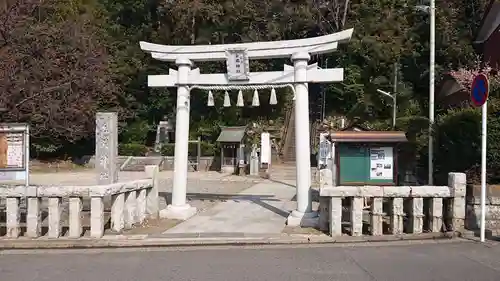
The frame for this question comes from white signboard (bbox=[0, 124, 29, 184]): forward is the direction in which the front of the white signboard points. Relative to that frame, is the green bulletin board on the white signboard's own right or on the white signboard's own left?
on the white signboard's own left

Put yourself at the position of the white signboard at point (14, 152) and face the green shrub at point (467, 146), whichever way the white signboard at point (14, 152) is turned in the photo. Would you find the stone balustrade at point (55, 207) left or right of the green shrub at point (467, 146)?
right

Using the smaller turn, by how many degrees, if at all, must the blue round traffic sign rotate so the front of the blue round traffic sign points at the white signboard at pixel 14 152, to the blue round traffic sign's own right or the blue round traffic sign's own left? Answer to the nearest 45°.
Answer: approximately 45° to the blue round traffic sign's own right

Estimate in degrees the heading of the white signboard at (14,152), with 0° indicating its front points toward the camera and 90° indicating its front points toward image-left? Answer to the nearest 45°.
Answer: approximately 0°

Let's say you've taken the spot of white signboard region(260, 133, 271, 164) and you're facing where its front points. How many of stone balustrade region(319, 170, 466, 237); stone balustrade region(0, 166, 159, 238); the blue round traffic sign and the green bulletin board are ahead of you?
4

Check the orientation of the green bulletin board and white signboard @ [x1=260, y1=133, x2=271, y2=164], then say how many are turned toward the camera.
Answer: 2

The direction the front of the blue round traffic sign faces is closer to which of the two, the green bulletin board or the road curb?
the road curb

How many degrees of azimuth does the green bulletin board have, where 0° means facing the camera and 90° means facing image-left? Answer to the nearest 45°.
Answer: approximately 0°

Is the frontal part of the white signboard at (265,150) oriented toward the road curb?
yes

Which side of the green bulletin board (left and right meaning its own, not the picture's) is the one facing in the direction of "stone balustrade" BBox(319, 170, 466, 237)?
front

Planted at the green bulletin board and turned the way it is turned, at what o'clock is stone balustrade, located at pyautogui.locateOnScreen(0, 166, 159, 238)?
The stone balustrade is roughly at 2 o'clock from the green bulletin board.
